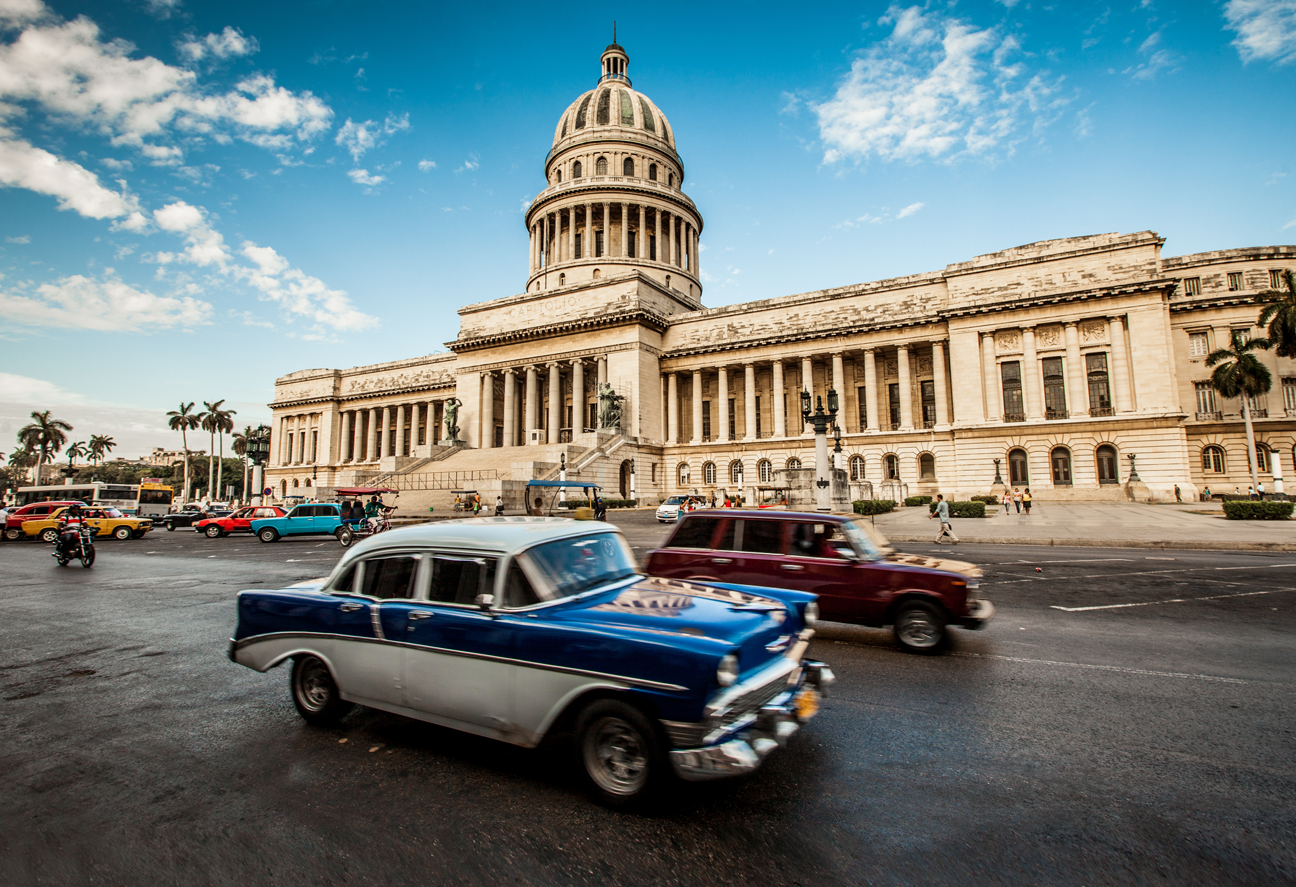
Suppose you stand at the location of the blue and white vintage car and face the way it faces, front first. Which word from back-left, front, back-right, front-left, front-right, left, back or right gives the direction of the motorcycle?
back

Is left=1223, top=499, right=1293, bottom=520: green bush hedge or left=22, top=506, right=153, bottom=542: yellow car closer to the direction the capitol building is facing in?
the yellow car

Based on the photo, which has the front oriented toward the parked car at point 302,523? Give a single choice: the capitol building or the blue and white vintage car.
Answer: the capitol building

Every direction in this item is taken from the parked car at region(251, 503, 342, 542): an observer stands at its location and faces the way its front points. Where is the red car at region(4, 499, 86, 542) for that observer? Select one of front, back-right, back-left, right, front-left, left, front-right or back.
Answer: front-right

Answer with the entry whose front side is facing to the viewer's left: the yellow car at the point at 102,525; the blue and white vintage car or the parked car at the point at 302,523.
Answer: the parked car at the point at 302,523

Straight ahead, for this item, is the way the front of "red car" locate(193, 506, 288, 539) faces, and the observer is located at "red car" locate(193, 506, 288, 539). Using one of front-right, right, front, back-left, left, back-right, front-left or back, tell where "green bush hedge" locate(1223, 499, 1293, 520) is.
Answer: back-left

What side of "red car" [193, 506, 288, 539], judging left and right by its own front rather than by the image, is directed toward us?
left

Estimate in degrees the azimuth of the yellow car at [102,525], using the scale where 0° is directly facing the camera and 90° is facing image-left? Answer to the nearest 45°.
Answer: approximately 270°

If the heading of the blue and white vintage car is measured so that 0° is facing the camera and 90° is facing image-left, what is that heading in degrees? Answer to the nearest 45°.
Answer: approximately 315°

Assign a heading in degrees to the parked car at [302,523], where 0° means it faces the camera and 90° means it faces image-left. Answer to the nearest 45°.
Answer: approximately 90°

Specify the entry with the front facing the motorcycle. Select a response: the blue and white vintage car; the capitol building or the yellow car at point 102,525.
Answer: the capitol building

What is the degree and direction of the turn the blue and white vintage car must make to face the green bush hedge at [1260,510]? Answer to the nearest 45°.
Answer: approximately 90° to its left

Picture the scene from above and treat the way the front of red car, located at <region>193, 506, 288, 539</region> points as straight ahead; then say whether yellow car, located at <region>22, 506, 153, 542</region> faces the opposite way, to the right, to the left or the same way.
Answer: the opposite way

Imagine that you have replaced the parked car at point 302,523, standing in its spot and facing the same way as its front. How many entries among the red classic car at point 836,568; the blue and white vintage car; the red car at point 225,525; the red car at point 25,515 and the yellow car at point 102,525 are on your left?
2
